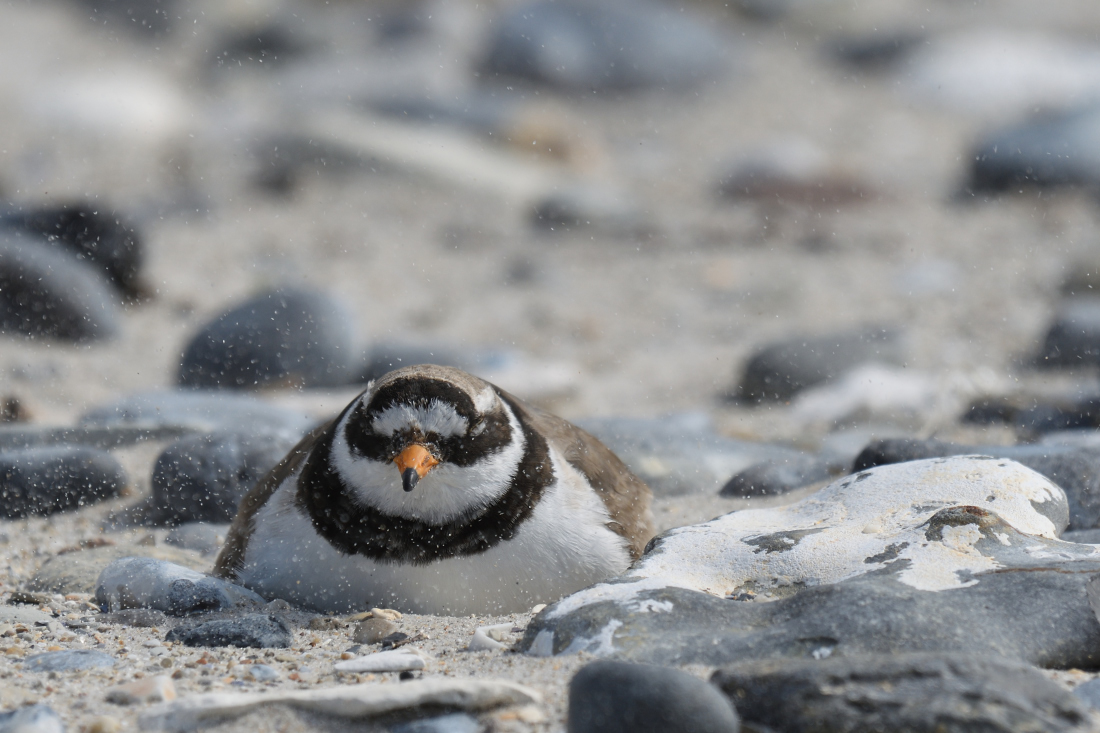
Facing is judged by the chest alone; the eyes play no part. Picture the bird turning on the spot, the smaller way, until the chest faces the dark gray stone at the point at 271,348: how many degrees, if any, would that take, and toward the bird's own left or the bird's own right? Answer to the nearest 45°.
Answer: approximately 180°

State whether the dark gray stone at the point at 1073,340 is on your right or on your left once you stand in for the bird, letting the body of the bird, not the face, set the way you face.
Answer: on your left

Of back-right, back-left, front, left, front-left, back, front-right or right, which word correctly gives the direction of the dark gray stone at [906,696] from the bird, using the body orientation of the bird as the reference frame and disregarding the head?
front-left

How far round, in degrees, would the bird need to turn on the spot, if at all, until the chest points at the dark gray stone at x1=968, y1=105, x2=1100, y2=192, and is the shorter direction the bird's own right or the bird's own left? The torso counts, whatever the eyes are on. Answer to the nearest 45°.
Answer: approximately 135° to the bird's own left

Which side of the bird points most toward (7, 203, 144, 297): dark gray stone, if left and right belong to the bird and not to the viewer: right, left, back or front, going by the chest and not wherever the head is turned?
back

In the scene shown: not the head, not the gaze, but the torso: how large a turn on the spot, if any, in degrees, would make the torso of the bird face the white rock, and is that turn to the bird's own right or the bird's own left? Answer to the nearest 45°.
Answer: approximately 90° to the bird's own left

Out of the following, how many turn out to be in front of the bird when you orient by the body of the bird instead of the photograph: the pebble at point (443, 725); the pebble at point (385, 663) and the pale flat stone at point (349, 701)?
3

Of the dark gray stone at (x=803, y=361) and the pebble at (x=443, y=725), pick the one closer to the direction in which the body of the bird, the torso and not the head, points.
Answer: the pebble

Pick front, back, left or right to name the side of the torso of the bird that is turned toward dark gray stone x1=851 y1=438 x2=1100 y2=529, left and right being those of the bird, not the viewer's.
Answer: left

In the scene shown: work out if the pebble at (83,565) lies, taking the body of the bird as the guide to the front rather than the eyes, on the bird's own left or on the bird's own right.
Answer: on the bird's own right

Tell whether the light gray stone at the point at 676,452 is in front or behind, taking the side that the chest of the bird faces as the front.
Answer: behind

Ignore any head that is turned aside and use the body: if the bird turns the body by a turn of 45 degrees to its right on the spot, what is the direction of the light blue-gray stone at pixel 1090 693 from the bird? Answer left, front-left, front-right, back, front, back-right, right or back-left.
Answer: left

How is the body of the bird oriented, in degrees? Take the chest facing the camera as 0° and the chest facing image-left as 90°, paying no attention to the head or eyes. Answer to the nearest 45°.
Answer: approximately 0°

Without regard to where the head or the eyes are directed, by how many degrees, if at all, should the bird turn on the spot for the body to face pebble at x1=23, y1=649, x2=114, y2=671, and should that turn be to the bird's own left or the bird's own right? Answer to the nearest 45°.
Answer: approximately 45° to the bird's own right

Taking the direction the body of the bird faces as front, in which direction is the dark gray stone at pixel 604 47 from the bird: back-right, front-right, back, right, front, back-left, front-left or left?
back

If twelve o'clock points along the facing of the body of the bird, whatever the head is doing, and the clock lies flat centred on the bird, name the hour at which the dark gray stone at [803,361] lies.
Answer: The dark gray stone is roughly at 7 o'clock from the bird.
